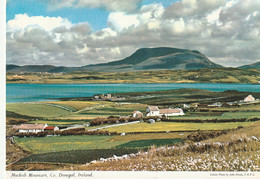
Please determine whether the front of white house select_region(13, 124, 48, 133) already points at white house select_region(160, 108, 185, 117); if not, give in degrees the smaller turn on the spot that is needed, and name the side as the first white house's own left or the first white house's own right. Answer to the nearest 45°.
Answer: approximately 90° to the first white house's own left

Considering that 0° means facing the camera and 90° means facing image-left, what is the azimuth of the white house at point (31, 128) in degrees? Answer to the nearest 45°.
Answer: approximately 0°

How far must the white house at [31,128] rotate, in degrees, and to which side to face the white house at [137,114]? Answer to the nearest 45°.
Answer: approximately 90° to its left

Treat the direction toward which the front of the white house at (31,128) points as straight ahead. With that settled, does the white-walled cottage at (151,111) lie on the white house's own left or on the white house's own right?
on the white house's own left

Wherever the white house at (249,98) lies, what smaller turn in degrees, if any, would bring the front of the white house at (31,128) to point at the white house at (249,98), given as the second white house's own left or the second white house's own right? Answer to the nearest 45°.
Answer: approximately 90° to the second white house's own left
